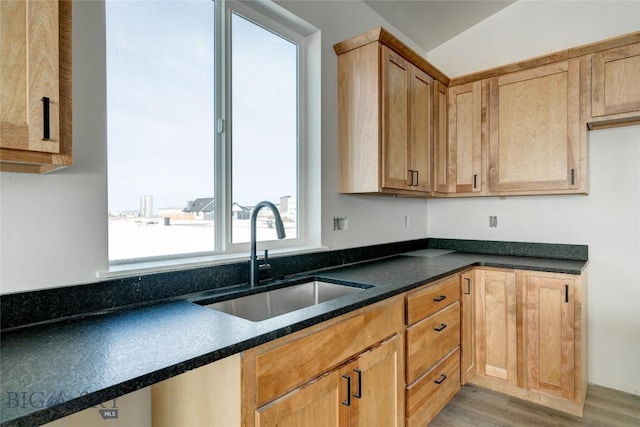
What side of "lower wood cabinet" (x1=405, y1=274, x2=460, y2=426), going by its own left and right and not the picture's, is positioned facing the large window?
right

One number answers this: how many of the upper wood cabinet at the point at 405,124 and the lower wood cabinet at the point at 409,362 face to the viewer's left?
0

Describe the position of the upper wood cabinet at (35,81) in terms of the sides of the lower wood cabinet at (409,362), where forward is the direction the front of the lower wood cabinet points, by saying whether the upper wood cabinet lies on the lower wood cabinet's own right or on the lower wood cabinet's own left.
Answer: on the lower wood cabinet's own right

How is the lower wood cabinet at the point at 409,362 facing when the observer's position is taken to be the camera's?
facing the viewer and to the right of the viewer

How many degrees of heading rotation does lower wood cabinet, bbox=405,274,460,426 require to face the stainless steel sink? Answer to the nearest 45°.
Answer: approximately 90° to its right

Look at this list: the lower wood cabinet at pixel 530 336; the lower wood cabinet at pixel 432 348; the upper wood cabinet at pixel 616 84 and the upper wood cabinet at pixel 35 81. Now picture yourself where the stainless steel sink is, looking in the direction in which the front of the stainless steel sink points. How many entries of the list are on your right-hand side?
1

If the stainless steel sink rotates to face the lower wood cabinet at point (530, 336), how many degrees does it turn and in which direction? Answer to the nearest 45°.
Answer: approximately 45° to its left

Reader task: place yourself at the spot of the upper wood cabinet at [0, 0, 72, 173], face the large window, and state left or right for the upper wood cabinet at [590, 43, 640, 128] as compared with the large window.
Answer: right

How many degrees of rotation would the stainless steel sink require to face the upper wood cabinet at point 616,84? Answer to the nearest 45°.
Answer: approximately 45° to its left
